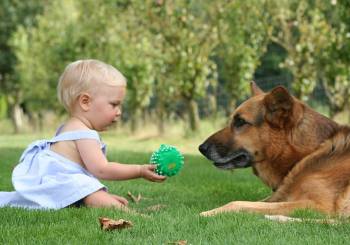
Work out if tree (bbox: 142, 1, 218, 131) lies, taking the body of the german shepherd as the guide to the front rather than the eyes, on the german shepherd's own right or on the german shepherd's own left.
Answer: on the german shepherd's own right

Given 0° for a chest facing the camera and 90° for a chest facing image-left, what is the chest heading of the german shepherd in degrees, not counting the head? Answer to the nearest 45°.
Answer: approximately 90°

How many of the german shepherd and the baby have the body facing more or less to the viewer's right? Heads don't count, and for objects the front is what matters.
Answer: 1

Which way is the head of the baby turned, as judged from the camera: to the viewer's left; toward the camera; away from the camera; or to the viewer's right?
to the viewer's right

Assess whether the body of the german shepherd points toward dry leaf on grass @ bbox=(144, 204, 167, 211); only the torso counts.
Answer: yes

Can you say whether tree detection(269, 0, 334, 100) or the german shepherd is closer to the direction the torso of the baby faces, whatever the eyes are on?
the german shepherd

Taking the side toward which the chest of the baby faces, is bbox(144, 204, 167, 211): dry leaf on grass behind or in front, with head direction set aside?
in front

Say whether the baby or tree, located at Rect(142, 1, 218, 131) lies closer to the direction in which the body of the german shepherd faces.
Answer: the baby

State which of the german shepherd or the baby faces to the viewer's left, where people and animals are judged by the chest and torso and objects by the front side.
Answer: the german shepherd

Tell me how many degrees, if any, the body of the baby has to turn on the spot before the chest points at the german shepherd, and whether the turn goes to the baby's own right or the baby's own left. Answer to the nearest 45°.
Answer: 0° — they already face it

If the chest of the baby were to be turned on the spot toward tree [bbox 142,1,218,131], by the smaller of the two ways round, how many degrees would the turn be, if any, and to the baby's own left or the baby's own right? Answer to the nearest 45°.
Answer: approximately 90° to the baby's own left

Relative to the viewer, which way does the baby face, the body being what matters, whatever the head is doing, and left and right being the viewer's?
facing to the right of the viewer

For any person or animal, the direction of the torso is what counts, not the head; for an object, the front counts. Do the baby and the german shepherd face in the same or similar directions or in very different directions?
very different directions
